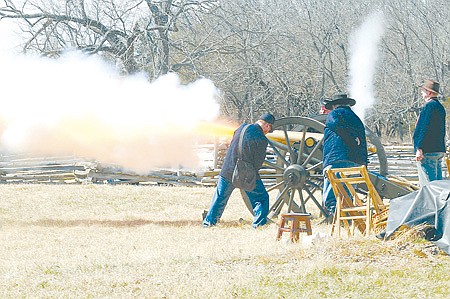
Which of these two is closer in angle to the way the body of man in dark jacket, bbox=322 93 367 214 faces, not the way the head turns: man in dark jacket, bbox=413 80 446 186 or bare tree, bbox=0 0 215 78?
the bare tree

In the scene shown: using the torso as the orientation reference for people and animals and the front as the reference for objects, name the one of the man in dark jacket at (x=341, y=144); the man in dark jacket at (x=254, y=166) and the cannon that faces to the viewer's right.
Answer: the man in dark jacket at (x=254, y=166)

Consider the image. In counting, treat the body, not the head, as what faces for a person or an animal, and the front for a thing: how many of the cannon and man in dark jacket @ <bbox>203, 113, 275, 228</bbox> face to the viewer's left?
1

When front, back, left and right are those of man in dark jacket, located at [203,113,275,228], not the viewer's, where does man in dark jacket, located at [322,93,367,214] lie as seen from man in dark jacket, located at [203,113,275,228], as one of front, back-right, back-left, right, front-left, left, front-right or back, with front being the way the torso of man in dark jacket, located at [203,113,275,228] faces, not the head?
front-right

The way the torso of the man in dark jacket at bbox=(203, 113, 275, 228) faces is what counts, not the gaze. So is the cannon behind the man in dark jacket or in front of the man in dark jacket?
in front

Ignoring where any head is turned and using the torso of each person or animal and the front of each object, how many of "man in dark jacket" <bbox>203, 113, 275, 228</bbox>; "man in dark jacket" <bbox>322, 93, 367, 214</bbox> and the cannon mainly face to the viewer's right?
1

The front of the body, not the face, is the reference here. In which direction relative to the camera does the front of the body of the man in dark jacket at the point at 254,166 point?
to the viewer's right

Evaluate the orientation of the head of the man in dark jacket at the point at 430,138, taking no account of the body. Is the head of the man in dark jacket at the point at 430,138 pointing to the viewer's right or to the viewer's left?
to the viewer's left

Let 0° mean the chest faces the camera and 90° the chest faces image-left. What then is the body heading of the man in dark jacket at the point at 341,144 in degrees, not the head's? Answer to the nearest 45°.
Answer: approximately 135°

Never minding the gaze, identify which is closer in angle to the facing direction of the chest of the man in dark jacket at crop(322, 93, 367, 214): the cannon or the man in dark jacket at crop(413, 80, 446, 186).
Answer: the cannon

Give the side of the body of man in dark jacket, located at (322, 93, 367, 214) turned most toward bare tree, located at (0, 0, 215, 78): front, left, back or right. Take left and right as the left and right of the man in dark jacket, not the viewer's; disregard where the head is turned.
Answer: front

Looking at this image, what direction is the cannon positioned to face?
to the viewer's left

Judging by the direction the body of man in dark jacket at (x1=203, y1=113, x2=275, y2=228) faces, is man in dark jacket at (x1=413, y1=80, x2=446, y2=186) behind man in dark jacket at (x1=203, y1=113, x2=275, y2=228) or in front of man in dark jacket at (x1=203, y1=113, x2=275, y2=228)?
in front
